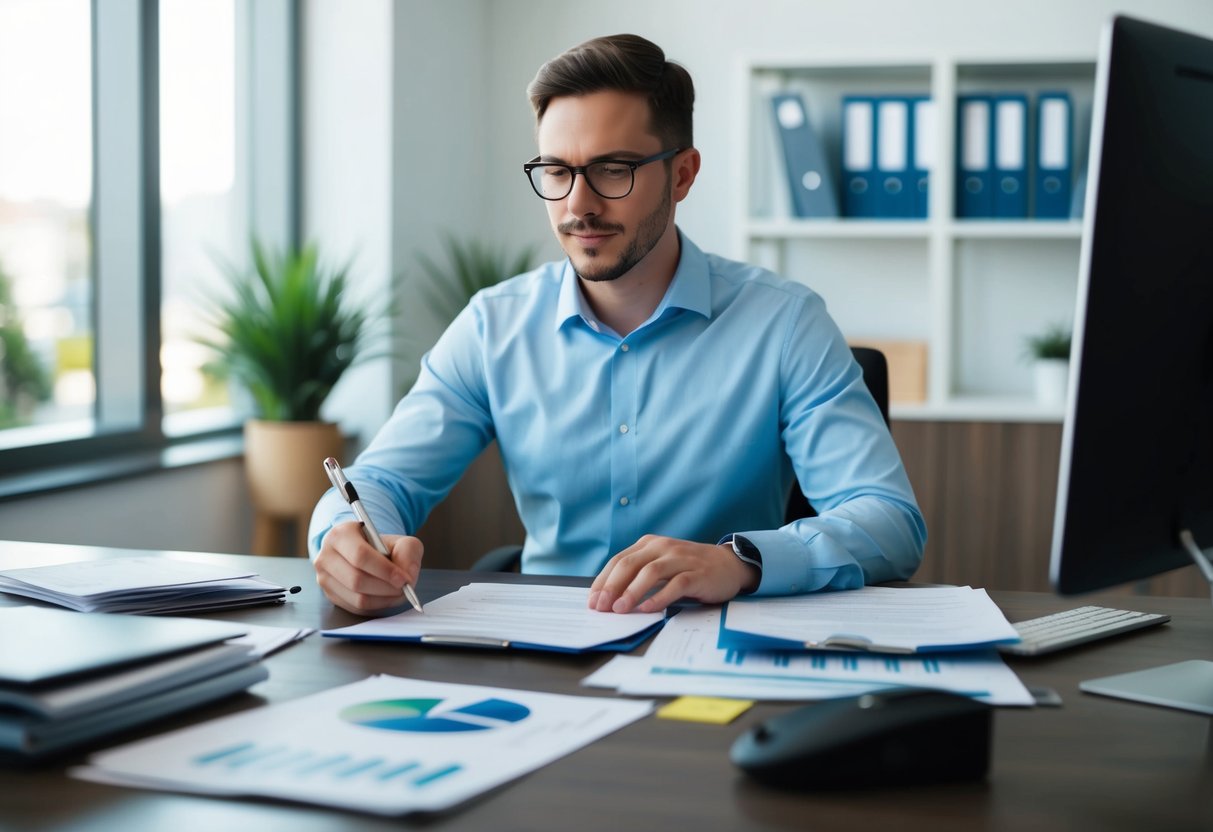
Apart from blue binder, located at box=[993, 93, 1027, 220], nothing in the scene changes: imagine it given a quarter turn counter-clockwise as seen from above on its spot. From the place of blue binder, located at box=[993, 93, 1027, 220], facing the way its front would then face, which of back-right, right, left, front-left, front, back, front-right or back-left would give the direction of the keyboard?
right

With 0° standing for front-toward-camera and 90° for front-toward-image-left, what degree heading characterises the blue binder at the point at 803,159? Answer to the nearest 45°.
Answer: approximately 0°

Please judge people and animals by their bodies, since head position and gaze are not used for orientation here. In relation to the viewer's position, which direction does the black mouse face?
facing to the left of the viewer

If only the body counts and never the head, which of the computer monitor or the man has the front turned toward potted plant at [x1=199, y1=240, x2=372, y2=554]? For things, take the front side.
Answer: the computer monitor

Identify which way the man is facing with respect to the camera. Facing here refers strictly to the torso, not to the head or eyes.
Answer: toward the camera

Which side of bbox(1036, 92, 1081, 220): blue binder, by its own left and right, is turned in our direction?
front

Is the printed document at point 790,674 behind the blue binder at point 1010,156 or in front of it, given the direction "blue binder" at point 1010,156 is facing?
in front

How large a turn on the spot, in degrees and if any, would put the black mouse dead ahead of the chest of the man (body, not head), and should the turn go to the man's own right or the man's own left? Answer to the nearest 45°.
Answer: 0° — they already face it

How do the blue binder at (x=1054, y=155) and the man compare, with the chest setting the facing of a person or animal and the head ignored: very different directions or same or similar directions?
same or similar directions

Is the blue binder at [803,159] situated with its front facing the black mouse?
yes

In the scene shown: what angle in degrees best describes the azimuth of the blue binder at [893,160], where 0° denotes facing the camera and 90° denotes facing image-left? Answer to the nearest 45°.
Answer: approximately 0°

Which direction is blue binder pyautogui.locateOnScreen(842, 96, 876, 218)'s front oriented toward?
toward the camera
